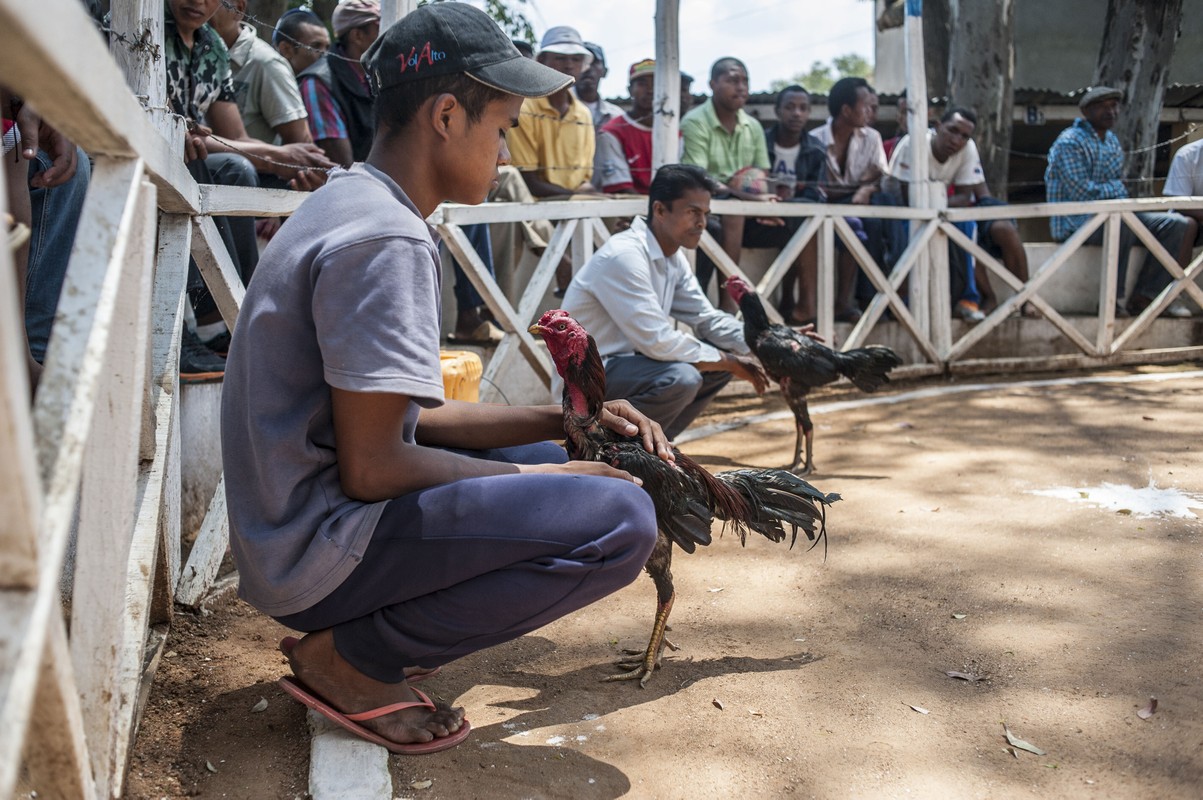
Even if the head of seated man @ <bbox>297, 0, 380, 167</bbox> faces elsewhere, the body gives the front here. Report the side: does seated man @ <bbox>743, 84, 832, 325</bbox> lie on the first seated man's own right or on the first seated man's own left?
on the first seated man's own left

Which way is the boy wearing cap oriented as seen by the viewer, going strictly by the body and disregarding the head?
to the viewer's right

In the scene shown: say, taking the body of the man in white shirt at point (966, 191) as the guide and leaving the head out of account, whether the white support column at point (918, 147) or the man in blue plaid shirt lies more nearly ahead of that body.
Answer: the white support column

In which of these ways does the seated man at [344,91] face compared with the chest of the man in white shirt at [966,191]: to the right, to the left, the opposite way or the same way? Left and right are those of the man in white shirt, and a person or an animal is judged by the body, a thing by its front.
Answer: to the left

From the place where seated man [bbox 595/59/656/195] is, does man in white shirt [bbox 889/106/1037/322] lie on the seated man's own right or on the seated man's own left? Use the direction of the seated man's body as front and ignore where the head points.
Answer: on the seated man's own left

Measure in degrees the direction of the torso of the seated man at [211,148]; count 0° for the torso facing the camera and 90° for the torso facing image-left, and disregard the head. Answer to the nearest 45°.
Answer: approximately 315°

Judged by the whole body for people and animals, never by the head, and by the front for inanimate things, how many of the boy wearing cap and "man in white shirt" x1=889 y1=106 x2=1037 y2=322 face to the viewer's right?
1

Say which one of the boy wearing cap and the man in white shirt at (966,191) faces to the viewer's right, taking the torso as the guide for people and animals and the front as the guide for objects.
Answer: the boy wearing cap

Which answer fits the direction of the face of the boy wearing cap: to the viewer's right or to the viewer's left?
to the viewer's right

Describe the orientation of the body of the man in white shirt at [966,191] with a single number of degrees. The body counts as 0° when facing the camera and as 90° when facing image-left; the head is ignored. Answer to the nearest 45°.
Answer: approximately 0°

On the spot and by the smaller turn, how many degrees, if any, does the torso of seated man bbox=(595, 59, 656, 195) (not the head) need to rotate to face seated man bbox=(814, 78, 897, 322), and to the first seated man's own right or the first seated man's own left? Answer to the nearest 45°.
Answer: approximately 90° to the first seated man's own left

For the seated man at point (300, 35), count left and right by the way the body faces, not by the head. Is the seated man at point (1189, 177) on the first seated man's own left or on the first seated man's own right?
on the first seated man's own left

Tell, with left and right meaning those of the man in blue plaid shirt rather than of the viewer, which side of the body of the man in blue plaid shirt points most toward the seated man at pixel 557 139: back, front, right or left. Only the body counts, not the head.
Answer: right

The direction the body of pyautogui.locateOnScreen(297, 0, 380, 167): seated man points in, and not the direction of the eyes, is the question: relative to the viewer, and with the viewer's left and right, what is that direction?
facing the viewer and to the right of the viewer

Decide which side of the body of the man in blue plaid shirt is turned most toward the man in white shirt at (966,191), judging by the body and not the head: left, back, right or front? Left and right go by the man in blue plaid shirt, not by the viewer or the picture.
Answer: right
